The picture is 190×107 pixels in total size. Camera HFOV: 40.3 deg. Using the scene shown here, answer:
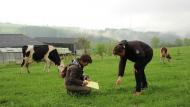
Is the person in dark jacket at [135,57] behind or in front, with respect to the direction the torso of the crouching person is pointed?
in front

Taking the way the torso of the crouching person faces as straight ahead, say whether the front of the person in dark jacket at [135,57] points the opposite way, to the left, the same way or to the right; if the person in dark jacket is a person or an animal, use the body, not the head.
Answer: the opposite way

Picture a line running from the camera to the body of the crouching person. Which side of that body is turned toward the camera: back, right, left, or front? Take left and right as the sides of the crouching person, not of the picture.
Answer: right

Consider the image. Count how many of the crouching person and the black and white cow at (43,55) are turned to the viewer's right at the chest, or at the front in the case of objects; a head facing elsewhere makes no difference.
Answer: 2

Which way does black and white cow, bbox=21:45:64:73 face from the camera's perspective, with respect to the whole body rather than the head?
to the viewer's right

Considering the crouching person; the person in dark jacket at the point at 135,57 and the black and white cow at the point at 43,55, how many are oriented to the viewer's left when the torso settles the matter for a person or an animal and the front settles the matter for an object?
1

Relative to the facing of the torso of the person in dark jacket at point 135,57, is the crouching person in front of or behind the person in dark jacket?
in front

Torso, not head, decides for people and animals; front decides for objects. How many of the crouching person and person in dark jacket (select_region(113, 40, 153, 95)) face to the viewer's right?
1

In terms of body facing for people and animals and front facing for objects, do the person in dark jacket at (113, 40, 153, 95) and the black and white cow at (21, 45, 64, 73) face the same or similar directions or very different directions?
very different directions

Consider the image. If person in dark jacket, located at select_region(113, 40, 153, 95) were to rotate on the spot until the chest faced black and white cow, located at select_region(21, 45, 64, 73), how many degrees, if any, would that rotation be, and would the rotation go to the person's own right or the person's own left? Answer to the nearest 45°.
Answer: approximately 45° to the person's own right

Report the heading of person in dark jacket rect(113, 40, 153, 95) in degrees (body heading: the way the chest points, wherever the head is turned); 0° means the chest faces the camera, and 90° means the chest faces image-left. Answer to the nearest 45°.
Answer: approximately 90°
